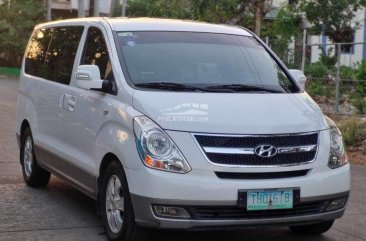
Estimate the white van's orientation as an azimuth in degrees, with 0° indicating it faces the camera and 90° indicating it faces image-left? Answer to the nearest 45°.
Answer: approximately 315°

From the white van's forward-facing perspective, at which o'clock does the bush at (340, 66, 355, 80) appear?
The bush is roughly at 8 o'clock from the white van.

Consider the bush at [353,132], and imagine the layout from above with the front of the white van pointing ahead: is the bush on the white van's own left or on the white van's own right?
on the white van's own left

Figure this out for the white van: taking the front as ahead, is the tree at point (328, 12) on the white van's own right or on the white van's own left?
on the white van's own left

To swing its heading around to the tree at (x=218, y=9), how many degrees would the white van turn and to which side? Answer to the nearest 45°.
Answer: approximately 135° to its left
